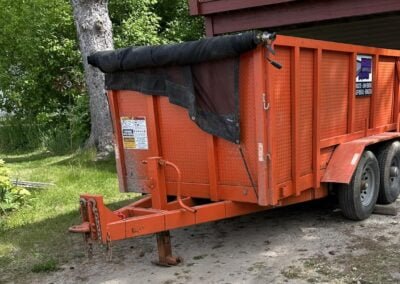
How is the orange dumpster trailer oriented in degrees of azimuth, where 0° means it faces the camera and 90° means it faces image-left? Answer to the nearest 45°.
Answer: approximately 45°

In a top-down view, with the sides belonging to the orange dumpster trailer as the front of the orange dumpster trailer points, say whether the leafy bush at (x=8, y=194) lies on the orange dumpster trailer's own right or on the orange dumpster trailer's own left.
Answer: on the orange dumpster trailer's own right
